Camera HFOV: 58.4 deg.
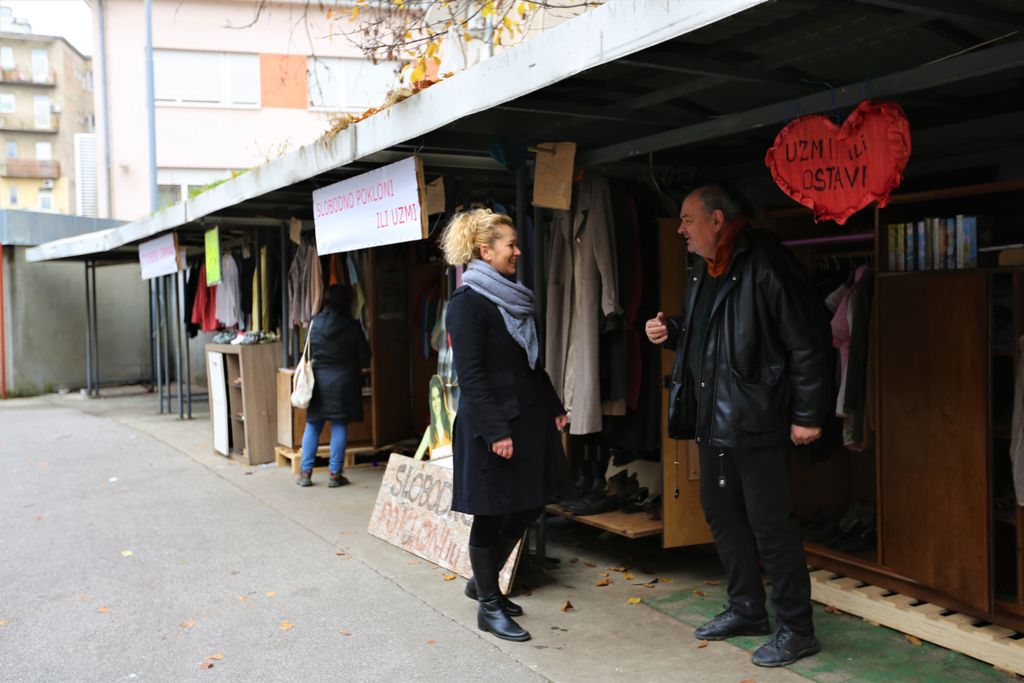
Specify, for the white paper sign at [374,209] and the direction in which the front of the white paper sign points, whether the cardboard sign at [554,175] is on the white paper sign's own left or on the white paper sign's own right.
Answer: on the white paper sign's own left

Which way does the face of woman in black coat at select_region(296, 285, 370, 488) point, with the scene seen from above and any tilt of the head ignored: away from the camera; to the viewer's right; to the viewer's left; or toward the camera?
away from the camera

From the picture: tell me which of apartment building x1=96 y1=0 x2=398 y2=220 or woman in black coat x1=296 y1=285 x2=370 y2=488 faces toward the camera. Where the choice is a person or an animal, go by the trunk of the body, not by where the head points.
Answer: the apartment building

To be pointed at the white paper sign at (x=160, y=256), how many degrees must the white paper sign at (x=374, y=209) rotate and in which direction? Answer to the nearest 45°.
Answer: approximately 90° to its right

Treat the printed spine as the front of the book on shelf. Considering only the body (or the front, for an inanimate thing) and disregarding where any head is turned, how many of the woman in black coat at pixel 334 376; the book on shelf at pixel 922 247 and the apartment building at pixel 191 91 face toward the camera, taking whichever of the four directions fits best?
2

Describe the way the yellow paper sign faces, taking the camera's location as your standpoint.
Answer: facing the viewer and to the left of the viewer

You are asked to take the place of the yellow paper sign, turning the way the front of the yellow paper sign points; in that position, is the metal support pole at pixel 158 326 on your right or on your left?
on your right

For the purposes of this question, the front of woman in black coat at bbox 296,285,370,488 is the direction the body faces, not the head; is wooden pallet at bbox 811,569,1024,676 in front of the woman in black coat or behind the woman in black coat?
behind

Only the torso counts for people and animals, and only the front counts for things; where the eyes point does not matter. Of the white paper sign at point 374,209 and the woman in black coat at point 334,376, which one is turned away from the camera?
the woman in black coat

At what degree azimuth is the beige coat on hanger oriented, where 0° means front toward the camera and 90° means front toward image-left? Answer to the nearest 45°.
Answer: approximately 45°

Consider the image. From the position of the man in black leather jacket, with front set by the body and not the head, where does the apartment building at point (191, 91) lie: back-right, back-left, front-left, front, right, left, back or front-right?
right

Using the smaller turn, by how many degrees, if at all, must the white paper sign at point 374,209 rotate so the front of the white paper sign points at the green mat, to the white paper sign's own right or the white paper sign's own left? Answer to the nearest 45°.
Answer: approximately 90° to the white paper sign's own left

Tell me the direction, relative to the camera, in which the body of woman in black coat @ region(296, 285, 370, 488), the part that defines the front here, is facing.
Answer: away from the camera

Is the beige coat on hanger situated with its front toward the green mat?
no

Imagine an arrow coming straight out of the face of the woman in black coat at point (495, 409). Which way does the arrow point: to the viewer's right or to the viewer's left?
to the viewer's right

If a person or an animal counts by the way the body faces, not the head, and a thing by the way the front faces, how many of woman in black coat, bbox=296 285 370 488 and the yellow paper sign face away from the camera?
1
